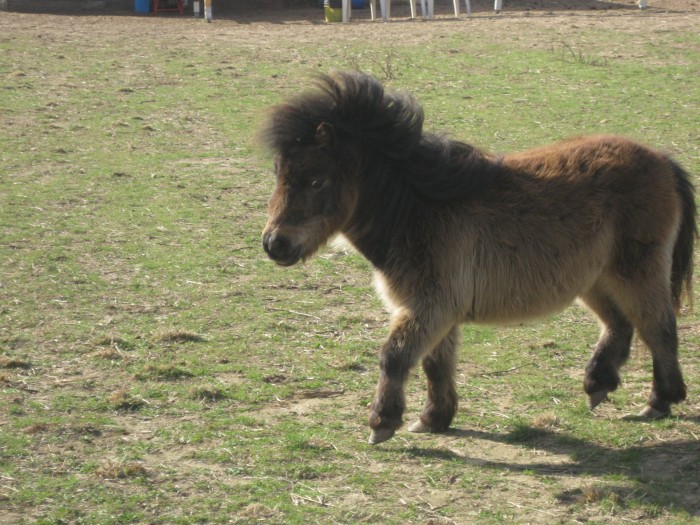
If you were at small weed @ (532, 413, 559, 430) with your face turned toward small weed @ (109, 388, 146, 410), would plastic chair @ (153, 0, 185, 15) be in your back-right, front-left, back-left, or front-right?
front-right

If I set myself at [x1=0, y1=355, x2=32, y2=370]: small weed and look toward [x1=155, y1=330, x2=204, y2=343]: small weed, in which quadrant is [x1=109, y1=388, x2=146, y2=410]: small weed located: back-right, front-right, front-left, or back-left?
front-right

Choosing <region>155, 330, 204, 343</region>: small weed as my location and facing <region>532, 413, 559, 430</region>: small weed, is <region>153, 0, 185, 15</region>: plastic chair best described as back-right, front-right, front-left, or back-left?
back-left

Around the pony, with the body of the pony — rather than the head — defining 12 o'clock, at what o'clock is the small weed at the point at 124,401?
The small weed is roughly at 12 o'clock from the pony.

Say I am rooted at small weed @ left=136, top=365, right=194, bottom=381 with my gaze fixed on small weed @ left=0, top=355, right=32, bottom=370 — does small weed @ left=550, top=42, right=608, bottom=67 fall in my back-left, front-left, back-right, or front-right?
back-right

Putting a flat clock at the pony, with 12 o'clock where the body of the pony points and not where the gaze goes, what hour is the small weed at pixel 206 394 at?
The small weed is roughly at 12 o'clock from the pony.

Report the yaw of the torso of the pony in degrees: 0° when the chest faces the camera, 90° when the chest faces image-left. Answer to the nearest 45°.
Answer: approximately 90°

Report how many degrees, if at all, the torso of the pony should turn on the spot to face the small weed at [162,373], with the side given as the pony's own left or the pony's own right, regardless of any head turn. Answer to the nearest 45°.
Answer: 0° — it already faces it

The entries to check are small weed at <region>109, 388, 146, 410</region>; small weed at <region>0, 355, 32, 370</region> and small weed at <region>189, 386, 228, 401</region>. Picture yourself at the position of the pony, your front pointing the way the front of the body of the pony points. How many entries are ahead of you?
3

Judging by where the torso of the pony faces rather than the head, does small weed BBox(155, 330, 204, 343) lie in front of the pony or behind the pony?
in front

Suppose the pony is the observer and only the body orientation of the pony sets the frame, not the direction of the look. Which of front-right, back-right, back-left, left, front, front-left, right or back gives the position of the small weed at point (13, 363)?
front

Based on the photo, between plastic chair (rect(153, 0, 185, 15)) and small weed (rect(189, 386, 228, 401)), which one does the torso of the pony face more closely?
the small weed

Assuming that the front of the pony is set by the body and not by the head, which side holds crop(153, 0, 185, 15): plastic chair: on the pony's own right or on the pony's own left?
on the pony's own right

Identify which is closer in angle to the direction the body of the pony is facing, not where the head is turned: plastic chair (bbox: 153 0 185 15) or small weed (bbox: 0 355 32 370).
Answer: the small weed

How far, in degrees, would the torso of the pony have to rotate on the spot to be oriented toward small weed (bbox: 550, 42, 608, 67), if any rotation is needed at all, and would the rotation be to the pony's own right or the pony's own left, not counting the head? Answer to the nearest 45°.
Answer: approximately 90° to the pony's own right
